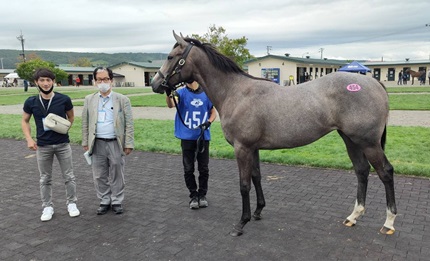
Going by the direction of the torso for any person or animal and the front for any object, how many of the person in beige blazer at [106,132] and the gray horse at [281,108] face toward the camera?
1

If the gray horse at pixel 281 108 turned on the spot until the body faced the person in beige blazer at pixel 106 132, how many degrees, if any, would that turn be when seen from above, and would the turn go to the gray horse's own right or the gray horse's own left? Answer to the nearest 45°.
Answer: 0° — it already faces them

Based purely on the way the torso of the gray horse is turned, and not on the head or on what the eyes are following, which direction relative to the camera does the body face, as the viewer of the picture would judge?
to the viewer's left

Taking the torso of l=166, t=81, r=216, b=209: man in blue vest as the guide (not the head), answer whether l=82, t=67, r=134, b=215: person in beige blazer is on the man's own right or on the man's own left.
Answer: on the man's own right

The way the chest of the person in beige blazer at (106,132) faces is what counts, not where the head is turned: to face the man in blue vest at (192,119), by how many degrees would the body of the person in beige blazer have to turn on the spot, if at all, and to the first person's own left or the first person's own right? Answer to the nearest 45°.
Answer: approximately 90° to the first person's own left

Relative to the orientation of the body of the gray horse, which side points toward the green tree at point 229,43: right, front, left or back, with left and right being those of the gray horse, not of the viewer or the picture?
right

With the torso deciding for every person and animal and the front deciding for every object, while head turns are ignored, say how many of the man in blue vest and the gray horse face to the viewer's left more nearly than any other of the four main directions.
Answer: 1

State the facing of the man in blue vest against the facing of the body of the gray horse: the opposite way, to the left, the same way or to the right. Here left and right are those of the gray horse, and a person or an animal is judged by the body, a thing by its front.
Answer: to the left

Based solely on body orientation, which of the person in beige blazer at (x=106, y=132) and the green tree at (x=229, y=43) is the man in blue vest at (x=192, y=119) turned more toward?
the person in beige blazer
